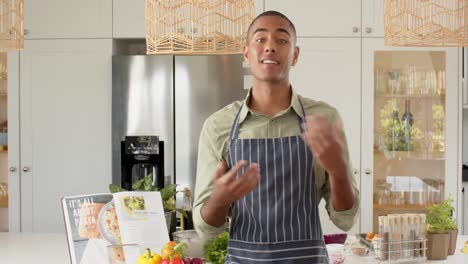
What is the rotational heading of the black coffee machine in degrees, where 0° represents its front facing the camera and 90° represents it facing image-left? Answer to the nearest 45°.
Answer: approximately 0°

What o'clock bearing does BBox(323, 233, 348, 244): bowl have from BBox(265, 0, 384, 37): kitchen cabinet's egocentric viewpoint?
The bowl is roughly at 12 o'clock from the kitchen cabinet.

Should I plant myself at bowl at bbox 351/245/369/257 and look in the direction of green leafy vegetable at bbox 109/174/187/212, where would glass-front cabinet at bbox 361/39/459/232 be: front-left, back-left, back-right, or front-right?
back-right

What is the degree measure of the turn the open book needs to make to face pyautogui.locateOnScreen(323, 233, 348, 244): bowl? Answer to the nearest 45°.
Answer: approximately 90° to its left

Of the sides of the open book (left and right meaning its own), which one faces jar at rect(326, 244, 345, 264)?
left

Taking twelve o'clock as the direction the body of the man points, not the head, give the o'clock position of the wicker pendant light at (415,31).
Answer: The wicker pendant light is roughly at 7 o'clock from the man.

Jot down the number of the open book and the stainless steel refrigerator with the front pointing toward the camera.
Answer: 2
